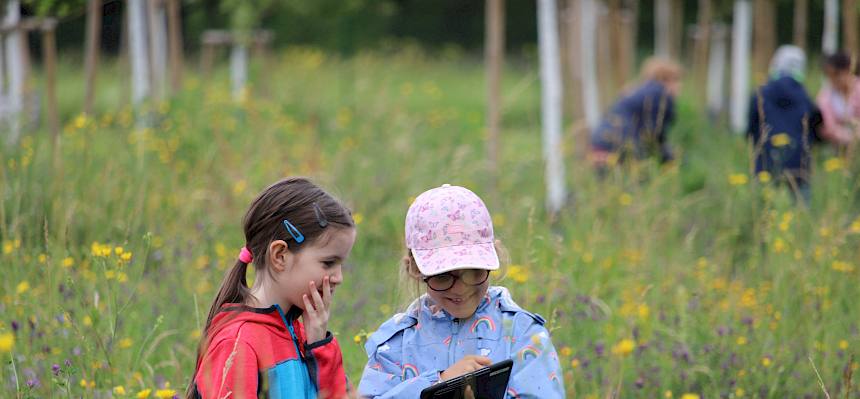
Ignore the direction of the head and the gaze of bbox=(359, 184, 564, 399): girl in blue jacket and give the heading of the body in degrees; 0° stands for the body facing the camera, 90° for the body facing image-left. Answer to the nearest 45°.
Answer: approximately 0°

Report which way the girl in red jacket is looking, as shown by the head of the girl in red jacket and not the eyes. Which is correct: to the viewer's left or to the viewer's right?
to the viewer's right

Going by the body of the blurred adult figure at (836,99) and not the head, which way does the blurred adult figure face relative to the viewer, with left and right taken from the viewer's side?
facing the viewer and to the left of the viewer

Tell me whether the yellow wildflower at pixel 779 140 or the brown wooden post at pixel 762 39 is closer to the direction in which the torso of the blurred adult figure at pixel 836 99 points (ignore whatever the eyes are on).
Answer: the yellow wildflower

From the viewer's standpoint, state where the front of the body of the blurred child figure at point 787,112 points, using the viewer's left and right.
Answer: facing away from the viewer

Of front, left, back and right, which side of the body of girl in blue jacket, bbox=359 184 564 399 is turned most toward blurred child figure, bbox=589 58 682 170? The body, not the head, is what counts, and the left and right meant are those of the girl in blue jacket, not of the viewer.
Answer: back

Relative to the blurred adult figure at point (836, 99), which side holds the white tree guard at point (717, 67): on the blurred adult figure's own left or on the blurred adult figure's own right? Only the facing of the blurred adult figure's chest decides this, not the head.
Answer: on the blurred adult figure's own right

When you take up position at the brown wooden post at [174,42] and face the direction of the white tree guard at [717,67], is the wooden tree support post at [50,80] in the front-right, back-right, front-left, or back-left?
back-right

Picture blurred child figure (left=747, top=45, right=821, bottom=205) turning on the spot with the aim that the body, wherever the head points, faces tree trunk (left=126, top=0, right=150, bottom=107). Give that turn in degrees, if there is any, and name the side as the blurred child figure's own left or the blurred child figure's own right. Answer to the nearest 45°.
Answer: approximately 90° to the blurred child figure's own left

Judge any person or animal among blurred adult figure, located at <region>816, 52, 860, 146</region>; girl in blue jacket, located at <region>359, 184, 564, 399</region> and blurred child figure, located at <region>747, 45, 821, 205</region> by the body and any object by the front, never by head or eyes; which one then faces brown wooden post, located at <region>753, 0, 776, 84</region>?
blurred child figure, located at <region>747, 45, 821, 205</region>

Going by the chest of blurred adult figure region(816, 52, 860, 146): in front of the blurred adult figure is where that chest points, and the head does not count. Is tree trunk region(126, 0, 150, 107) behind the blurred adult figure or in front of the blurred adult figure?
in front

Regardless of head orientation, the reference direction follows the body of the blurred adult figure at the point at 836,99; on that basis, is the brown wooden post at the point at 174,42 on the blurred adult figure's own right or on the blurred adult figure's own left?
on the blurred adult figure's own right

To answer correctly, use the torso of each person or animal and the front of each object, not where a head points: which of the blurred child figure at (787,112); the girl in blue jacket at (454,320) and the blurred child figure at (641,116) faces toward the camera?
the girl in blue jacket

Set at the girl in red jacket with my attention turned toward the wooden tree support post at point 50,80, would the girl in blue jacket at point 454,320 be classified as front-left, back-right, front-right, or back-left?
back-right
